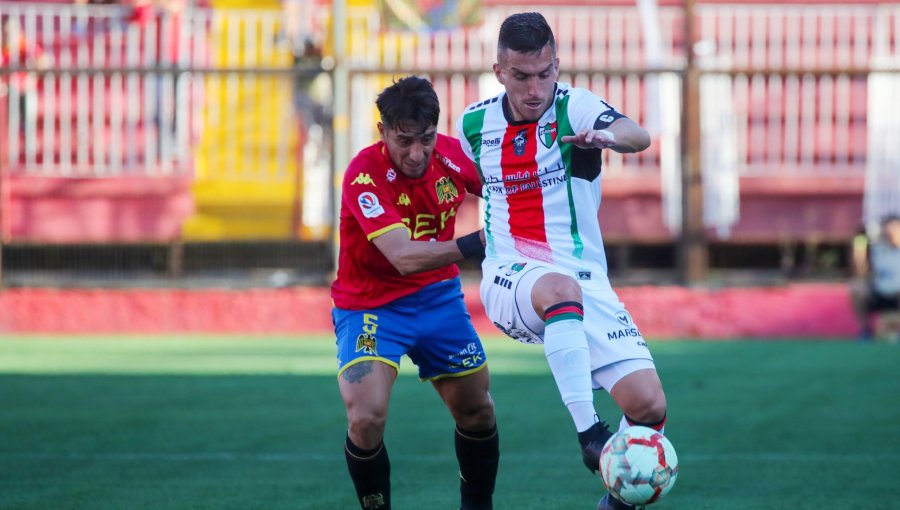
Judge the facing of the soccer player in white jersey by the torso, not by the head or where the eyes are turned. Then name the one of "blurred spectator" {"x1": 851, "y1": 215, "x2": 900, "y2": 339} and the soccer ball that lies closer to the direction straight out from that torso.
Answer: the soccer ball

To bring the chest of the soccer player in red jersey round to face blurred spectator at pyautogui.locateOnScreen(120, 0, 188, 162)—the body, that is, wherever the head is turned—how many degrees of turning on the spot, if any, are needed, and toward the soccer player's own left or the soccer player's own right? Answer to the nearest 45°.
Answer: approximately 135° to the soccer player's own left

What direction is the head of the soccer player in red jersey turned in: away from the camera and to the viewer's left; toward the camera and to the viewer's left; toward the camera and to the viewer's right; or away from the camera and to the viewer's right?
toward the camera and to the viewer's right

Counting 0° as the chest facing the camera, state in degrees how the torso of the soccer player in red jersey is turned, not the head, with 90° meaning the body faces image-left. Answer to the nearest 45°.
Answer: approximately 315°

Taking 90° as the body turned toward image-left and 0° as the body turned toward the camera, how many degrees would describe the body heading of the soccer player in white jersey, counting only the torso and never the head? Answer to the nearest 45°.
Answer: approximately 0°

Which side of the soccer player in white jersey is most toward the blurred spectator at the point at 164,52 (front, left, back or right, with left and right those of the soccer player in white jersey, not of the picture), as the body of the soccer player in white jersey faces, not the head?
back

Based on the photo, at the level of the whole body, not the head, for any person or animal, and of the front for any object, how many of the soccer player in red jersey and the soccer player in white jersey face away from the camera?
0

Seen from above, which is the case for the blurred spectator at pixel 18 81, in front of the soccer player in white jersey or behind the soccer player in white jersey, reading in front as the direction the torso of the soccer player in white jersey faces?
behind
